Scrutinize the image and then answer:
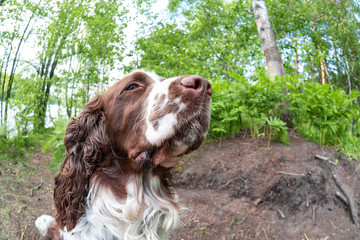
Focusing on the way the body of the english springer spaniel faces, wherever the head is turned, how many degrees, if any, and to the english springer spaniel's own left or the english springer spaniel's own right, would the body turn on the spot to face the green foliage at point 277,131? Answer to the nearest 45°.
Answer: approximately 90° to the english springer spaniel's own left

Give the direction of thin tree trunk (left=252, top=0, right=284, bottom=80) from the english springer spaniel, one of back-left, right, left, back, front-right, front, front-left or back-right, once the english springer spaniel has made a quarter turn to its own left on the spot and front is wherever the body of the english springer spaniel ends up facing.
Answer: front

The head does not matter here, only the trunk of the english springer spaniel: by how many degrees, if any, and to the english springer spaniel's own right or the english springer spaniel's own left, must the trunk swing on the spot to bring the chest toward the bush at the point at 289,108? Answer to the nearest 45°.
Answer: approximately 90° to the english springer spaniel's own left
